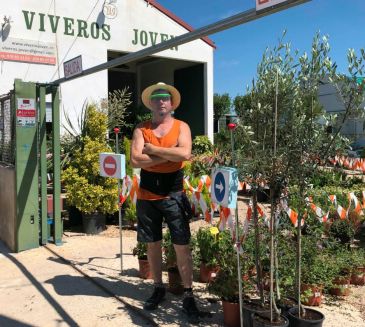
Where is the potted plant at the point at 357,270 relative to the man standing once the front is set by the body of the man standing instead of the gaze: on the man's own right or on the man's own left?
on the man's own left

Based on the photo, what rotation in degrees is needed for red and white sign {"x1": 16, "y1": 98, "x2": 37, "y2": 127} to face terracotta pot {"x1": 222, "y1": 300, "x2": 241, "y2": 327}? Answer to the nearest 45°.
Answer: approximately 45° to its left

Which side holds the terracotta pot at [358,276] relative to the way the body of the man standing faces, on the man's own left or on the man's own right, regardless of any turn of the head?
on the man's own left

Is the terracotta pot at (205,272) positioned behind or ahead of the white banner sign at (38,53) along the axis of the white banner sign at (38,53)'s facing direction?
ahead

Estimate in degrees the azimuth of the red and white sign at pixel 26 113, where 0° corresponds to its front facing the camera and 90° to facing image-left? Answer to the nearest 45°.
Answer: approximately 0°
